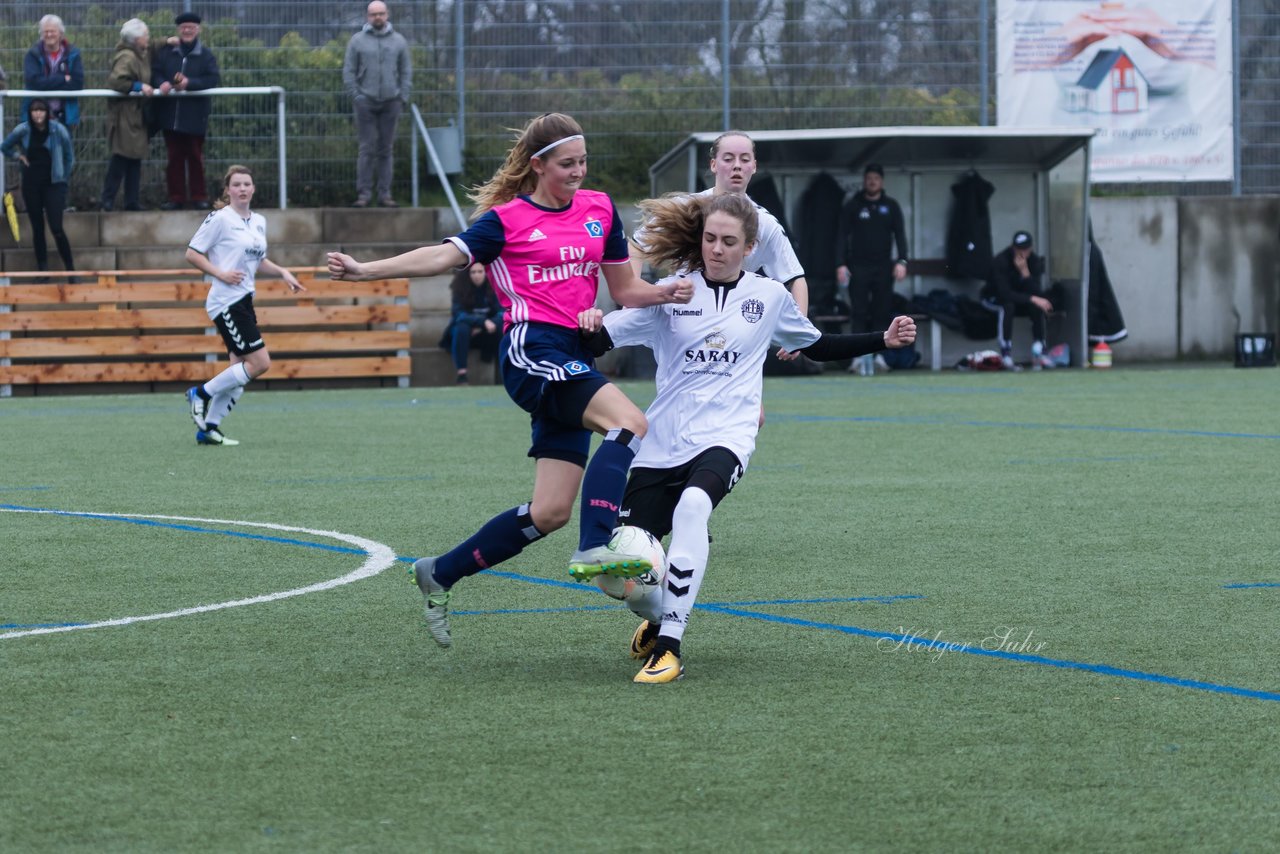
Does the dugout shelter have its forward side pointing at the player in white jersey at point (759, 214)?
yes

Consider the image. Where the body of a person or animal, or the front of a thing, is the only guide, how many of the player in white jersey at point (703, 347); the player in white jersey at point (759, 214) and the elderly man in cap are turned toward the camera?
3

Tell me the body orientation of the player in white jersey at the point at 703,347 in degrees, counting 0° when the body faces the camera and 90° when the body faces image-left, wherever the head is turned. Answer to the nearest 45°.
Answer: approximately 0°

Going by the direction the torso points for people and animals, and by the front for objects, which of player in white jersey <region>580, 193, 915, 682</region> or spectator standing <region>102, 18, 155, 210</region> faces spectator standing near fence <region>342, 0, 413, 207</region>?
spectator standing <region>102, 18, 155, 210</region>

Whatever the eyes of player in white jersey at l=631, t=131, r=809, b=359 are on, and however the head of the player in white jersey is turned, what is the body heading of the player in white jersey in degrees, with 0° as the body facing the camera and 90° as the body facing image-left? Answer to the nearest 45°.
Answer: approximately 0°

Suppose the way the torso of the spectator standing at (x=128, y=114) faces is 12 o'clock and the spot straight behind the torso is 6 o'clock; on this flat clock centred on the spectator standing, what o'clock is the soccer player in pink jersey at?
The soccer player in pink jersey is roughly at 3 o'clock from the spectator standing.
